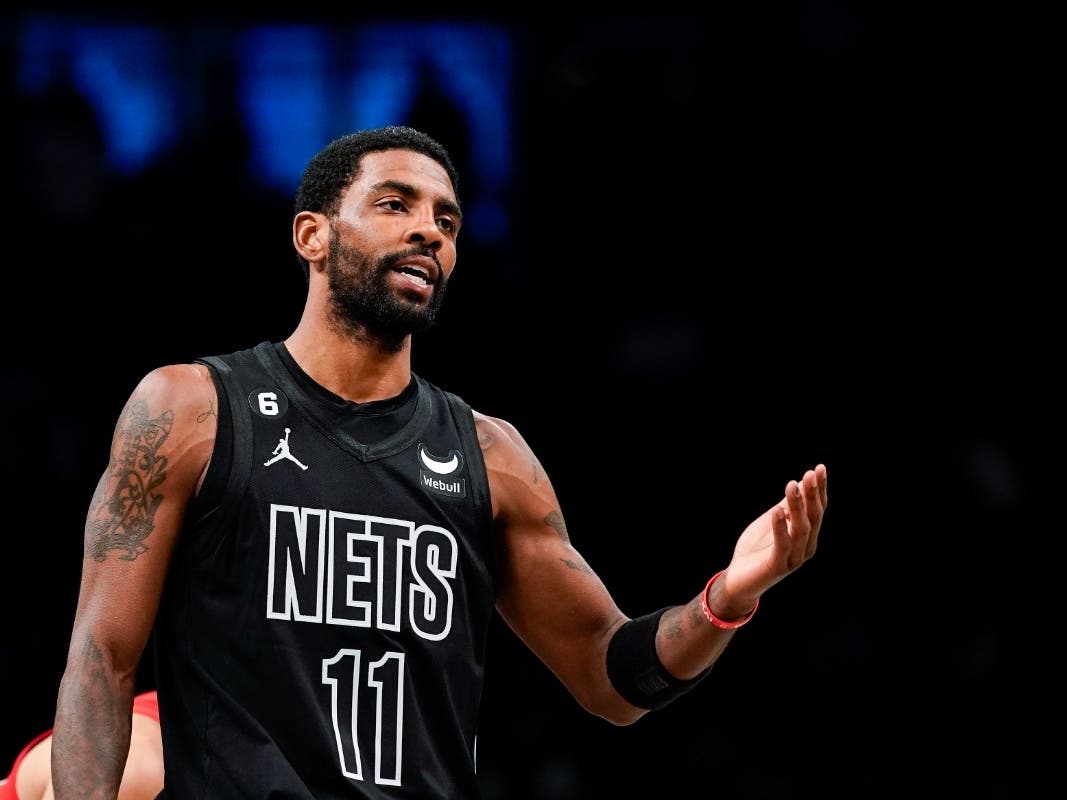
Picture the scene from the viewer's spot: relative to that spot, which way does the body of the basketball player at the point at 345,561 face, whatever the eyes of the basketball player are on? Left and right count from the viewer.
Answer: facing the viewer and to the right of the viewer

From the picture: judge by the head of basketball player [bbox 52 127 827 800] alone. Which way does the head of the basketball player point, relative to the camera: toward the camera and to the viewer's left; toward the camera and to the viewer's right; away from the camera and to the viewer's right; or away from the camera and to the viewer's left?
toward the camera and to the viewer's right
